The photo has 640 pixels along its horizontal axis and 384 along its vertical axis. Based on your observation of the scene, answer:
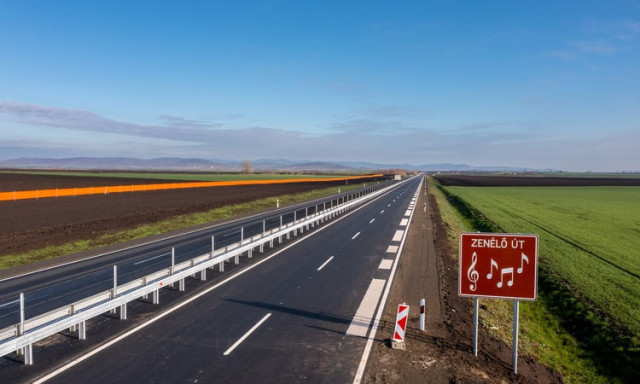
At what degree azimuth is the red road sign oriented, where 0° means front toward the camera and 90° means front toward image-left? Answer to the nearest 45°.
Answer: approximately 0°

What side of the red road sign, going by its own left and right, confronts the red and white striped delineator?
right
